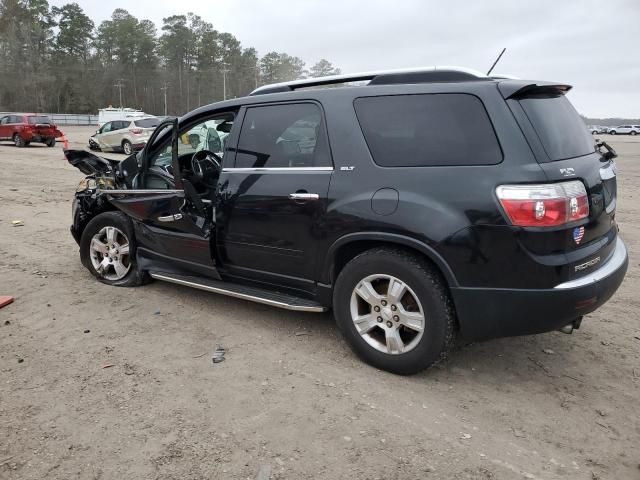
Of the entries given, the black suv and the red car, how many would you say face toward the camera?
0

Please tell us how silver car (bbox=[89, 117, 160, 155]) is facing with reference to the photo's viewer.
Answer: facing away from the viewer and to the left of the viewer

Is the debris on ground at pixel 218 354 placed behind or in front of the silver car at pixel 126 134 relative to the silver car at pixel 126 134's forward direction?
behind

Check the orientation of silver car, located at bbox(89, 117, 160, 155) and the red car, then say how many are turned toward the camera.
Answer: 0

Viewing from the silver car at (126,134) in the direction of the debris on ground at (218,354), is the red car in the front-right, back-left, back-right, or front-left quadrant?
back-right

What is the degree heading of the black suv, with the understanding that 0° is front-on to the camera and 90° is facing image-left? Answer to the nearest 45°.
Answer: approximately 135°

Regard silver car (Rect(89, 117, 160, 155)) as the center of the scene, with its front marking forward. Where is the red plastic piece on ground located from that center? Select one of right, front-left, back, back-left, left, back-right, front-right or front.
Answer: back-left

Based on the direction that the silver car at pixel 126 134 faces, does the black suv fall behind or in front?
behind

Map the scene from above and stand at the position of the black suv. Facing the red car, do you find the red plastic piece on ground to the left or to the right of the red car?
left

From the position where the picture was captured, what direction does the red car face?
facing away from the viewer and to the left of the viewer

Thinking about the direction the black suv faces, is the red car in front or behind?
in front

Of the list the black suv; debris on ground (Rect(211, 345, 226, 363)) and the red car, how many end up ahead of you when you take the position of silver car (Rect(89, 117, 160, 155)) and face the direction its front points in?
1

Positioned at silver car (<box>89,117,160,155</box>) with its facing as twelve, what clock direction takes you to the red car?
The red car is roughly at 12 o'clock from the silver car.

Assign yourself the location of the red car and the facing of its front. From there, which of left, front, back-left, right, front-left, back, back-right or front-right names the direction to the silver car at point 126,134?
back

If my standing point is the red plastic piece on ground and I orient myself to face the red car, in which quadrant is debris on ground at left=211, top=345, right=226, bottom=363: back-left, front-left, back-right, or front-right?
back-right
